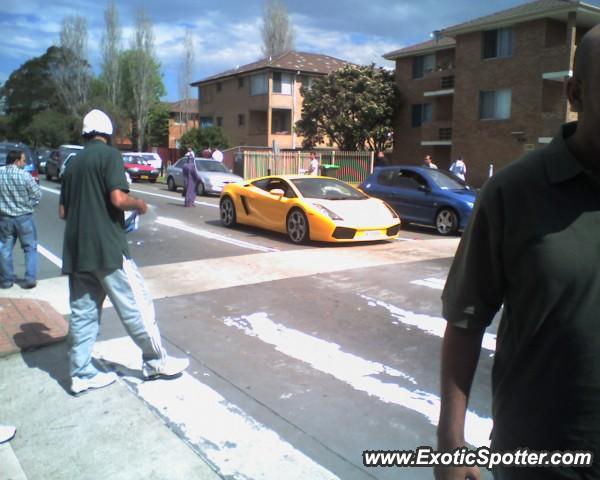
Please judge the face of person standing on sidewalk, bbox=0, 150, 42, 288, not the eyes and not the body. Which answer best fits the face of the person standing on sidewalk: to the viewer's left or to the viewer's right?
to the viewer's right

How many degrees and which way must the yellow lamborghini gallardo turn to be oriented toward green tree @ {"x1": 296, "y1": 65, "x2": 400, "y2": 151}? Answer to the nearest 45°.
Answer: approximately 135° to its left

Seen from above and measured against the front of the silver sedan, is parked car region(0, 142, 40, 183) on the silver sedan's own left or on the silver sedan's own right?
on the silver sedan's own right

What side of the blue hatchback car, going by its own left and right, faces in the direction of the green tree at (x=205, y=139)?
back

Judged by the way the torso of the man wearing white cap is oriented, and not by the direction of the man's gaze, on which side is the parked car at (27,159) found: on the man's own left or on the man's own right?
on the man's own left

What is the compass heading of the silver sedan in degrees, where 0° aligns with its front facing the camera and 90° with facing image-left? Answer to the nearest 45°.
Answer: approximately 315°

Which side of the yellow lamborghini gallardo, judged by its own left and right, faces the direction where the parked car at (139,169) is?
back
